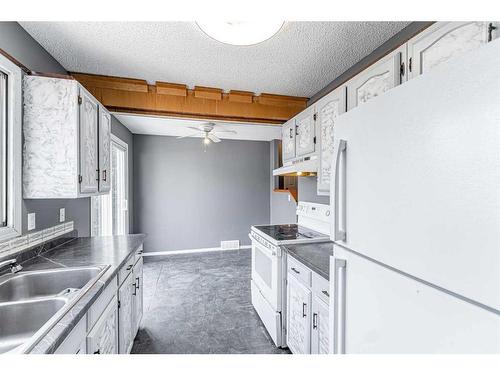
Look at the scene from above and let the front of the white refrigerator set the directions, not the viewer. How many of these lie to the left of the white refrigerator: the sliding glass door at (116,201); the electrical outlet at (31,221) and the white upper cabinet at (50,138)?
0

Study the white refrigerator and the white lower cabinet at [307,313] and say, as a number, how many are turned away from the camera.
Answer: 0

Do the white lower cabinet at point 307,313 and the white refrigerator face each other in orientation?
no

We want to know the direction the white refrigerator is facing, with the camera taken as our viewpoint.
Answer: facing the viewer and to the left of the viewer

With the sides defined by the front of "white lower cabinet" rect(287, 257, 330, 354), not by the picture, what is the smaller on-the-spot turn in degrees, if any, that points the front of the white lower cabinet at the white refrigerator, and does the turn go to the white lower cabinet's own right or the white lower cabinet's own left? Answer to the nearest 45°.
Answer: approximately 45° to the white lower cabinet's own left

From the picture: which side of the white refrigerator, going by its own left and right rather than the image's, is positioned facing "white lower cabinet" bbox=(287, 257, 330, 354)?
right

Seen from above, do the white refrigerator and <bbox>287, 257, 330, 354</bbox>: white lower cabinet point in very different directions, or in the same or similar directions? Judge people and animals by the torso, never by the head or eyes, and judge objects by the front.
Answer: same or similar directions

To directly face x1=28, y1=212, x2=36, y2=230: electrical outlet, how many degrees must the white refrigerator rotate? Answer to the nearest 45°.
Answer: approximately 45° to its right

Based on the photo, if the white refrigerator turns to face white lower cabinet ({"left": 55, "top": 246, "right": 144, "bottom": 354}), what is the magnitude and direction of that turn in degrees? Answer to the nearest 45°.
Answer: approximately 45° to its right

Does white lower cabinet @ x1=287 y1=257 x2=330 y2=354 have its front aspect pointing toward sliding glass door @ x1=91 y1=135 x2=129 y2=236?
no

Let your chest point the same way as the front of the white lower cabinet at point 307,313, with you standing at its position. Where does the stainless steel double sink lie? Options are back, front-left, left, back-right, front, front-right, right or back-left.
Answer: front

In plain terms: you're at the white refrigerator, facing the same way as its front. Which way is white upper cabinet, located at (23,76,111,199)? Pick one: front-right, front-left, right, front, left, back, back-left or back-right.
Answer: front-right

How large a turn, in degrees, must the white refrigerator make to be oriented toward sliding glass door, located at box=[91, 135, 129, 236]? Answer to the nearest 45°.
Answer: approximately 45° to its right

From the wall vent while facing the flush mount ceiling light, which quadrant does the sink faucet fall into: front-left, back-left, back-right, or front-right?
front-right

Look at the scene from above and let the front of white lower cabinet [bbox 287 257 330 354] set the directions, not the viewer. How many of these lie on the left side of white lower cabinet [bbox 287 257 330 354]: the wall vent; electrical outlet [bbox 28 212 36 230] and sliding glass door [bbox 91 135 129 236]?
0

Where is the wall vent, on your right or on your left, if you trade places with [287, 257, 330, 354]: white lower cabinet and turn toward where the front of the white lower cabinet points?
on your right

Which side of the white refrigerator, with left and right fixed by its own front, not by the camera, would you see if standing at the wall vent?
right
